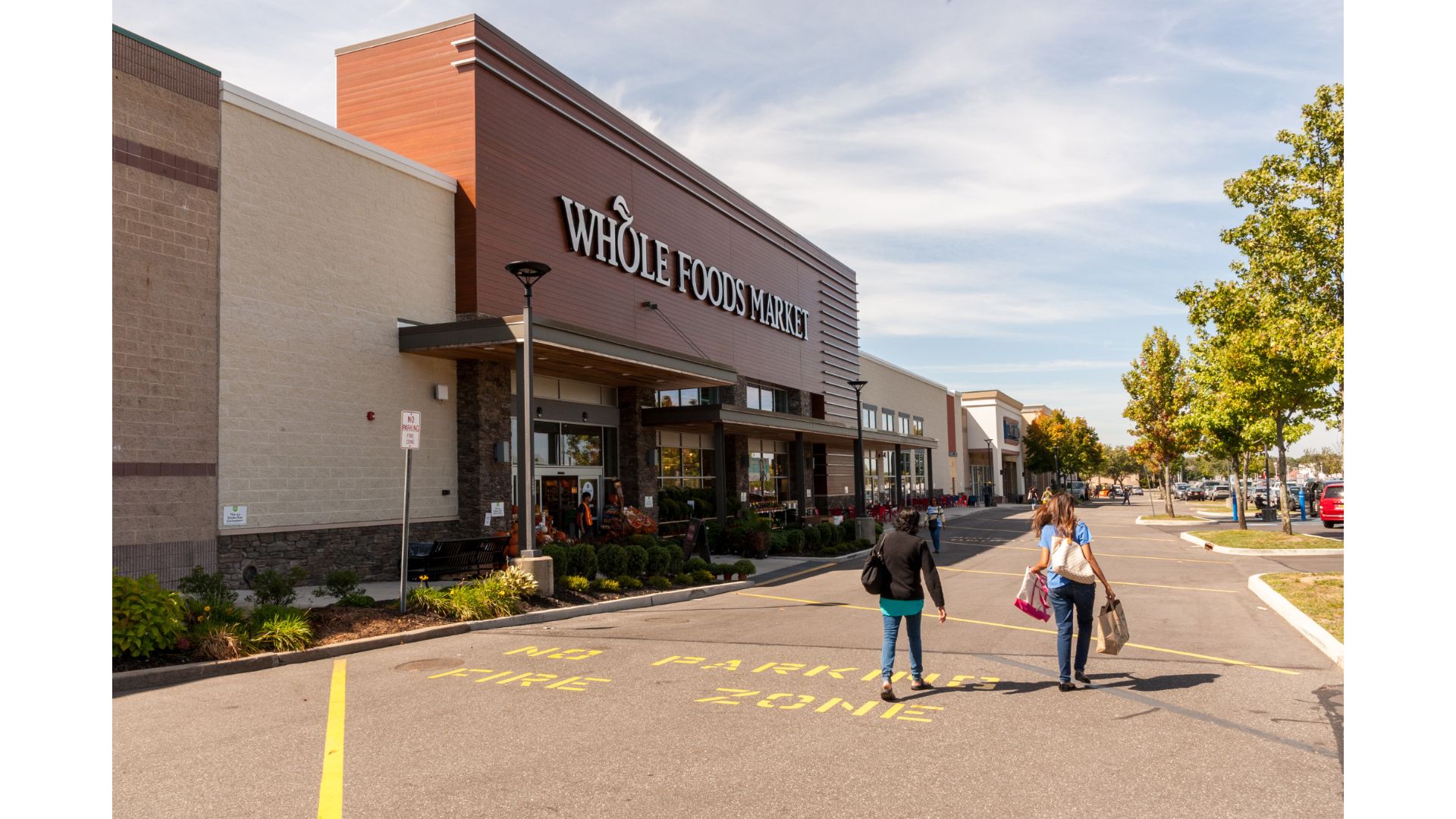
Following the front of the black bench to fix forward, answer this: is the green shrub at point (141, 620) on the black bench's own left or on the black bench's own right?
on the black bench's own right

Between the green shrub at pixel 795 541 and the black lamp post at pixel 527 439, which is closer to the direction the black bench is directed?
the black lamp post

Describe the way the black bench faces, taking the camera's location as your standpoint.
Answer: facing the viewer and to the right of the viewer

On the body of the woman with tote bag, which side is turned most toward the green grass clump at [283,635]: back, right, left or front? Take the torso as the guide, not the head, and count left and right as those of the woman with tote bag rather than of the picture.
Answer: left

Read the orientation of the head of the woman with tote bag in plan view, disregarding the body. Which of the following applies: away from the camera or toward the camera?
away from the camera

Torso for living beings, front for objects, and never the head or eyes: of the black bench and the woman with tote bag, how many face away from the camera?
1

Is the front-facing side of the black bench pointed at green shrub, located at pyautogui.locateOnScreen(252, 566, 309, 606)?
no

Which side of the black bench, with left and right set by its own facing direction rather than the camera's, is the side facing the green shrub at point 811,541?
left

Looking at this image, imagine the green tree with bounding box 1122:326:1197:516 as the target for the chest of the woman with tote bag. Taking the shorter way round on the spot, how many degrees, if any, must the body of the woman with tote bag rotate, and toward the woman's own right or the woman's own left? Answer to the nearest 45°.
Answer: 0° — they already face it

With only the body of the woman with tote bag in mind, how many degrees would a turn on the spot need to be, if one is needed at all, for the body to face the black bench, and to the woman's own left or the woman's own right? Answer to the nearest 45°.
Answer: approximately 45° to the woman's own left

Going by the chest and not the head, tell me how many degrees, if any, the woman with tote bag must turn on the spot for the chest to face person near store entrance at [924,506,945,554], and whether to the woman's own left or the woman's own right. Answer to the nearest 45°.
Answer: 0° — they already face them

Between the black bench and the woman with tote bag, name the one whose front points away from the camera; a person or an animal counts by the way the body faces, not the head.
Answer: the woman with tote bag

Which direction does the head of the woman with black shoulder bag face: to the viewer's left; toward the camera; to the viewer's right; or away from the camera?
away from the camera

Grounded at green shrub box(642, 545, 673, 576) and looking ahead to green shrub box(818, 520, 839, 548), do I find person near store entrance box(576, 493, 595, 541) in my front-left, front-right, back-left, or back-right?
front-left

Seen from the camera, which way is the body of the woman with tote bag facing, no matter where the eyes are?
away from the camera

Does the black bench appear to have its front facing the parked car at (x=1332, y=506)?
no
